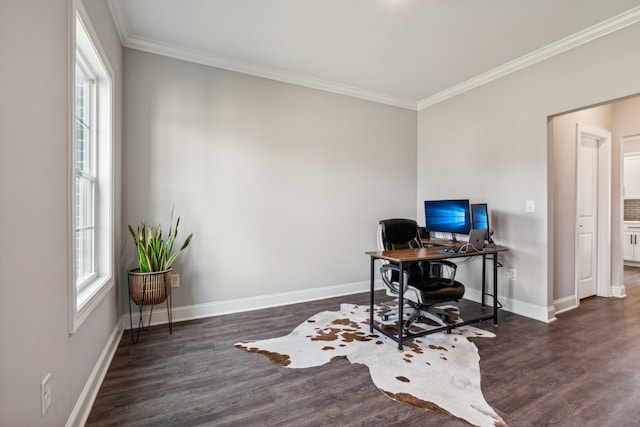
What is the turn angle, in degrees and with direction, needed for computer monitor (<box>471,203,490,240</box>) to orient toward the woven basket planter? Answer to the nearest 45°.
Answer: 0° — it already faces it

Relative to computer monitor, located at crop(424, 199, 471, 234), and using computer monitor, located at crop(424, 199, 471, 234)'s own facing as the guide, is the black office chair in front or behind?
in front

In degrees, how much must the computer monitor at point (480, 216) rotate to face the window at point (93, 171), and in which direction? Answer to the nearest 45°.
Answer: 0° — it already faces it

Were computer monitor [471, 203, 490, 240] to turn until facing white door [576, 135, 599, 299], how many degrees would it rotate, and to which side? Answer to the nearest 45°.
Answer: approximately 180°

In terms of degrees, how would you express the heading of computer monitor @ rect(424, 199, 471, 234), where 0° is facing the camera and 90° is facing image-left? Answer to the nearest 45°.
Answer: approximately 45°

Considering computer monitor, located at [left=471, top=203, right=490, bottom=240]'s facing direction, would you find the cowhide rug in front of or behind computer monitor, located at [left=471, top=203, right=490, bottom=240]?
in front

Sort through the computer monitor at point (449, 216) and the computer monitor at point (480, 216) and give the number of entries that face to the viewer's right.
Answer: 0
